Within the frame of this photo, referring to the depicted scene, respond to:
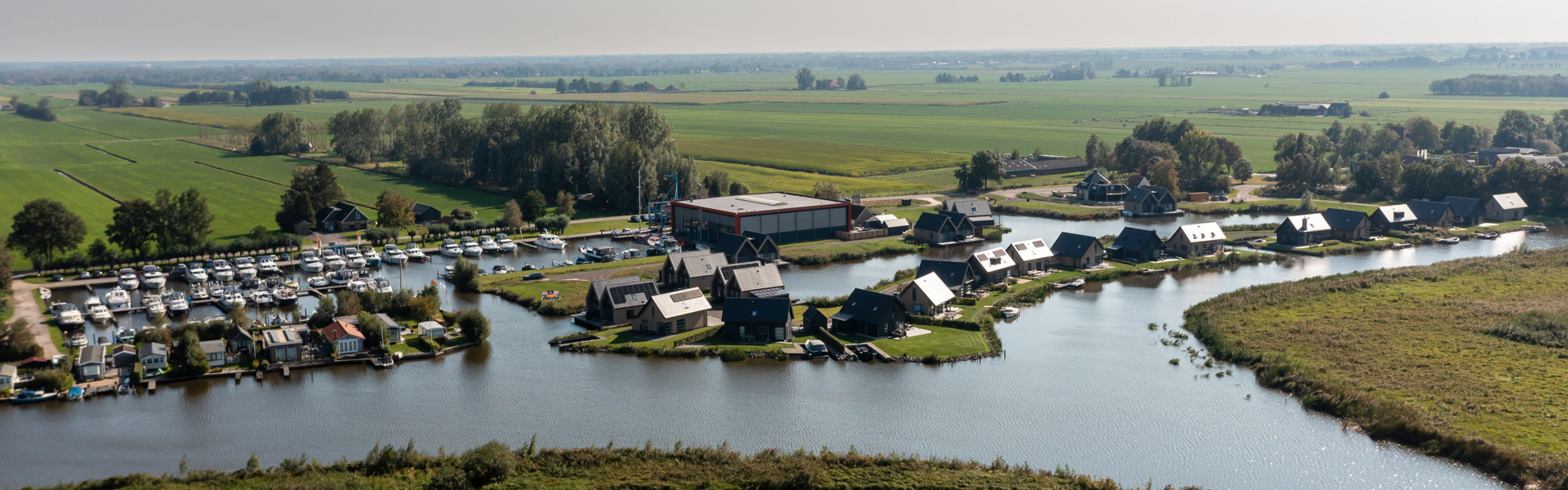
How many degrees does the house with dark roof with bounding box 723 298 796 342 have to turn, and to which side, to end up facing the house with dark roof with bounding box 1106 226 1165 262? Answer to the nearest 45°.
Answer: approximately 135° to its left

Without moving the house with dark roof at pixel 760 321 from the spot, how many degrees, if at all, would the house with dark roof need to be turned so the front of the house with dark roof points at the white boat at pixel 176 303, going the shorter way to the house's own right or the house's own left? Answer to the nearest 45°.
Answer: approximately 90° to the house's own right

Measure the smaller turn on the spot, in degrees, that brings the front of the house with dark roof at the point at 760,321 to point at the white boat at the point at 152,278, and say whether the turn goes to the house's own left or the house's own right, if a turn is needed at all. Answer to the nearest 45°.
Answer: approximately 135° to the house's own right

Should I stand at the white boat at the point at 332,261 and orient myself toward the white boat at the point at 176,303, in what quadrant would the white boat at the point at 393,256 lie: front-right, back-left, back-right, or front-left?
back-left

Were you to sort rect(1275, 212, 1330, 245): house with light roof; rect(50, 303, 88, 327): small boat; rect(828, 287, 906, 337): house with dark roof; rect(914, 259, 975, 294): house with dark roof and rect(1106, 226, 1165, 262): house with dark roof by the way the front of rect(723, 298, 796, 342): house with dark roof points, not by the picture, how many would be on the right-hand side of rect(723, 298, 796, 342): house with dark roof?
1

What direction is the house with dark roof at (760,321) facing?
toward the camera

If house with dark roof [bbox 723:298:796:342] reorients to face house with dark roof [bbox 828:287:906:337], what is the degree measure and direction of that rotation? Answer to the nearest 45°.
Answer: approximately 90° to its left

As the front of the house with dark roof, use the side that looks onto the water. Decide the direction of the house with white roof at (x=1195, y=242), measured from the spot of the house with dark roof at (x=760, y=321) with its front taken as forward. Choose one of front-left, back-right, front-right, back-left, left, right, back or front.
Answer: back-left

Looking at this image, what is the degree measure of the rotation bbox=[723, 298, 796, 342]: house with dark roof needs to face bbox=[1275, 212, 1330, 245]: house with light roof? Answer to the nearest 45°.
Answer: approximately 135° to its left
